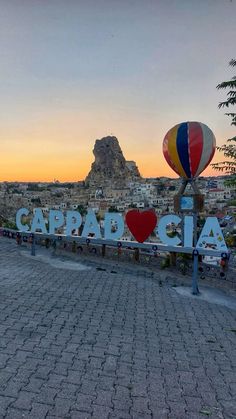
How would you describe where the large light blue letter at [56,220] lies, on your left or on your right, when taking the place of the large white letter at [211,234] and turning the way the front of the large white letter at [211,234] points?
on your right

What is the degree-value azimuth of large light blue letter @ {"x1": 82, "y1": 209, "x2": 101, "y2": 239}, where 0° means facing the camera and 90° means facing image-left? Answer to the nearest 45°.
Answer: approximately 0°

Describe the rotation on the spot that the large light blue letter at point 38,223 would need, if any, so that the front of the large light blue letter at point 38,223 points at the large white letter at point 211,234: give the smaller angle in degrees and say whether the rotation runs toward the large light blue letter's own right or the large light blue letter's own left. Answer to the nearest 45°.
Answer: approximately 45° to the large light blue letter's own left

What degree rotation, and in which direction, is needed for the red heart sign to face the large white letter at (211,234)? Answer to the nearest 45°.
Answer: approximately 45° to its left

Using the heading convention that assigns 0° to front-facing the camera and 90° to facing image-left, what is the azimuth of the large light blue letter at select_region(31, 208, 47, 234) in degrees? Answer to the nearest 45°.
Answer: approximately 0°

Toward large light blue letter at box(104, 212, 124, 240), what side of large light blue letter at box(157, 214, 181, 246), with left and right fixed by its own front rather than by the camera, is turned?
right

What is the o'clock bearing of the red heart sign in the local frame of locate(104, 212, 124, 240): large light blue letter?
The red heart sign is roughly at 10 o'clock from the large light blue letter.

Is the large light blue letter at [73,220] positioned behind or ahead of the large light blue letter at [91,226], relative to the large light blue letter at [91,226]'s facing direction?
behind
